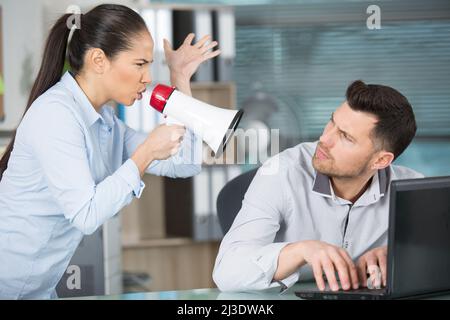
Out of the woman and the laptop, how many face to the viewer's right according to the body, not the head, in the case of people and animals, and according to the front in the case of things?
1

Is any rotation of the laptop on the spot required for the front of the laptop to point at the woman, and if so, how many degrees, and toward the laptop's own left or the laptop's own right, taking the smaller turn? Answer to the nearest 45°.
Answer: approximately 45° to the laptop's own left

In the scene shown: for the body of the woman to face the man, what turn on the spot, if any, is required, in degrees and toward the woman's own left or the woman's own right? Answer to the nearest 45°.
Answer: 0° — they already face them

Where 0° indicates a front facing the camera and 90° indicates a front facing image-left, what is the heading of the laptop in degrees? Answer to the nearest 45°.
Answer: approximately 135°

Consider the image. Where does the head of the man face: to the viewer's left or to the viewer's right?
to the viewer's left

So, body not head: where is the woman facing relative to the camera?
to the viewer's right
